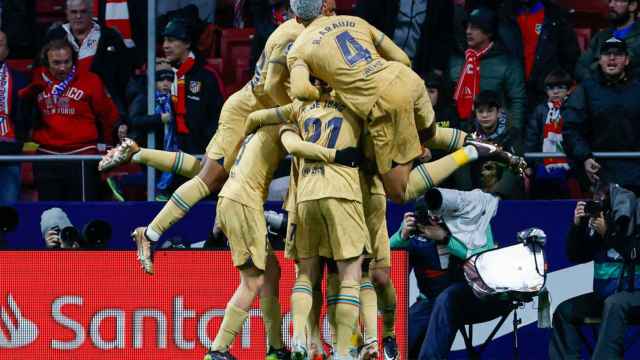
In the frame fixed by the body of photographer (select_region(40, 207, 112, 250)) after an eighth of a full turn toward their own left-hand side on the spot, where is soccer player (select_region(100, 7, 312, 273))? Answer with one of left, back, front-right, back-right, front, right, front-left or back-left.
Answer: front-right

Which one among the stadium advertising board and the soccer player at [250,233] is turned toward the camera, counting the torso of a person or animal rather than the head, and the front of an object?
the stadium advertising board

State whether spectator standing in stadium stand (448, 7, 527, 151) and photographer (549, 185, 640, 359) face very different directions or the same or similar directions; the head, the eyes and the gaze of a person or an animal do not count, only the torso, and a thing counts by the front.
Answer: same or similar directions

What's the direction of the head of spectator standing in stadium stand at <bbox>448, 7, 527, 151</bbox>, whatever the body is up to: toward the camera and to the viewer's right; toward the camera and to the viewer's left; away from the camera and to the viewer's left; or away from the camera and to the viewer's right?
toward the camera and to the viewer's left

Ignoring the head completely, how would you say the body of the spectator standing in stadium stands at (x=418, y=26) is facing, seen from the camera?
toward the camera

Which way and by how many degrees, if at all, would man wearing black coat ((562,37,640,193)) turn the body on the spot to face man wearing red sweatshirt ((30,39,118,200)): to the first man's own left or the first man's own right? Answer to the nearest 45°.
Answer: approximately 90° to the first man's own right

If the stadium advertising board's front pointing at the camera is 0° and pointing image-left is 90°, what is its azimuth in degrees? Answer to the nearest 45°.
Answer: approximately 0°

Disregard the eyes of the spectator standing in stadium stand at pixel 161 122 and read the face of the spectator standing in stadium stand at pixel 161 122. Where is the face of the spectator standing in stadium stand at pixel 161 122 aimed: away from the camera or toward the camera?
toward the camera

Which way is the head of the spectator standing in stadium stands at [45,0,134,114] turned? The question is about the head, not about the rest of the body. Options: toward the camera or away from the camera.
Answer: toward the camera

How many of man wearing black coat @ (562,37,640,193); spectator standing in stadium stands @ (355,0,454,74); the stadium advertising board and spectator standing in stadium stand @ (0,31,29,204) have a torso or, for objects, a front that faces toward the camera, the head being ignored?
4

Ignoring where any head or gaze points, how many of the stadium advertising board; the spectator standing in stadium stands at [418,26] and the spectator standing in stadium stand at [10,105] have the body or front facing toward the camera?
3

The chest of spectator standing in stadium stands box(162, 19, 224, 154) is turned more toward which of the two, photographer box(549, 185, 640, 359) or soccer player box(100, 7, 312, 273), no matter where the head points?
the soccer player

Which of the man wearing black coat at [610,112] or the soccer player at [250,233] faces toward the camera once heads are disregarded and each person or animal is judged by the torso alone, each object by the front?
the man wearing black coat
